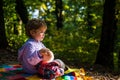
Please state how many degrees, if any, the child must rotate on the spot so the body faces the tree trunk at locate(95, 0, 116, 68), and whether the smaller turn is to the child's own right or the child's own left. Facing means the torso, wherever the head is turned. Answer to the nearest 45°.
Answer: approximately 45° to the child's own left

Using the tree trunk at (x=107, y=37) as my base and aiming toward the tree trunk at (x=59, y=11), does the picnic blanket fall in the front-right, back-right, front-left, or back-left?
back-left

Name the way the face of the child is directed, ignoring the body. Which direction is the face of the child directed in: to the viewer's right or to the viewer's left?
to the viewer's right

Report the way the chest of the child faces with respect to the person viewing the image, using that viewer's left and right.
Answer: facing to the right of the viewer

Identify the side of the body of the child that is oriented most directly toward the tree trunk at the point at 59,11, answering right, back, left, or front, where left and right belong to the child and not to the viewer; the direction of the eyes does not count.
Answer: left
